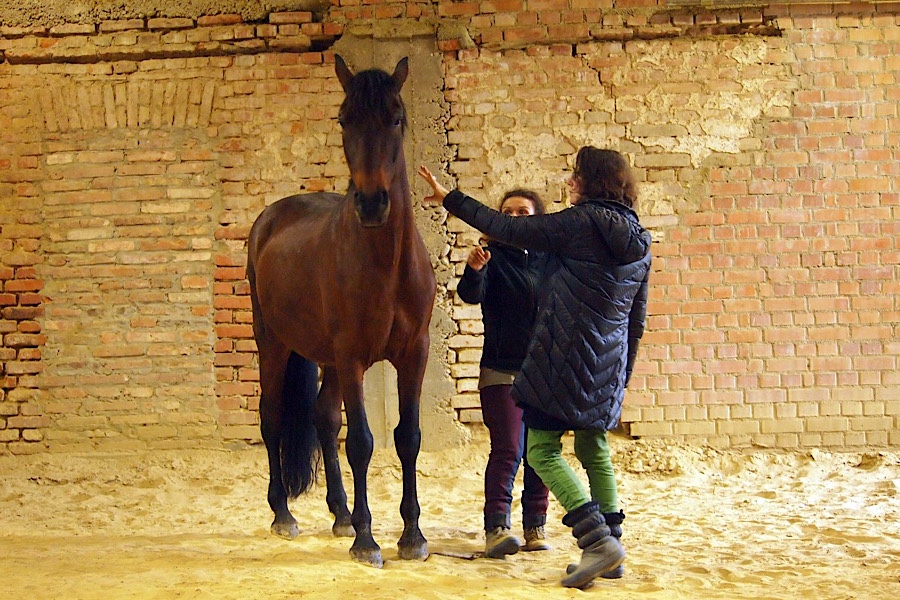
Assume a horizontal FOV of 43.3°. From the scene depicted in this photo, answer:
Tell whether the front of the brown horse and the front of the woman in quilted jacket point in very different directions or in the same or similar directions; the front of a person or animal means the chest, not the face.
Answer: very different directions

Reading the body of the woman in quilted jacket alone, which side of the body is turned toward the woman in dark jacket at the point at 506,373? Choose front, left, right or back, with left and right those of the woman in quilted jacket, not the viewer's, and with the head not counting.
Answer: front

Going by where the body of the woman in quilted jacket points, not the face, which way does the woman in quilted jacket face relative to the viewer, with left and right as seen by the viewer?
facing away from the viewer and to the left of the viewer

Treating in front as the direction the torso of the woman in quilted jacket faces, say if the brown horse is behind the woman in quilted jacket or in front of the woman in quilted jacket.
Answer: in front

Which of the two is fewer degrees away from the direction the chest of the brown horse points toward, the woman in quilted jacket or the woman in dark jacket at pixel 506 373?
the woman in quilted jacket

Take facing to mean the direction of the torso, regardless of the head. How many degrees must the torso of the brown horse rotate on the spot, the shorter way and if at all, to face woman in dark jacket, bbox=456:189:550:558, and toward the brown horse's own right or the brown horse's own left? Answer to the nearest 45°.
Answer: approximately 45° to the brown horse's own left

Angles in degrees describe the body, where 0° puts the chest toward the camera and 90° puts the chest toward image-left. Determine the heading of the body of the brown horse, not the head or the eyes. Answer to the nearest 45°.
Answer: approximately 315°
